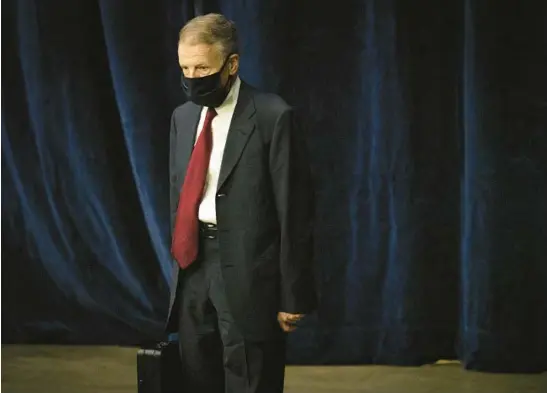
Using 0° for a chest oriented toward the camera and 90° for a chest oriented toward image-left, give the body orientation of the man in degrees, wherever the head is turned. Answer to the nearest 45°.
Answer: approximately 45°

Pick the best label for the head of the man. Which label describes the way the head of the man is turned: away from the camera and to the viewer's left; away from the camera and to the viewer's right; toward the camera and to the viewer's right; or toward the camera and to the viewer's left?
toward the camera and to the viewer's left
